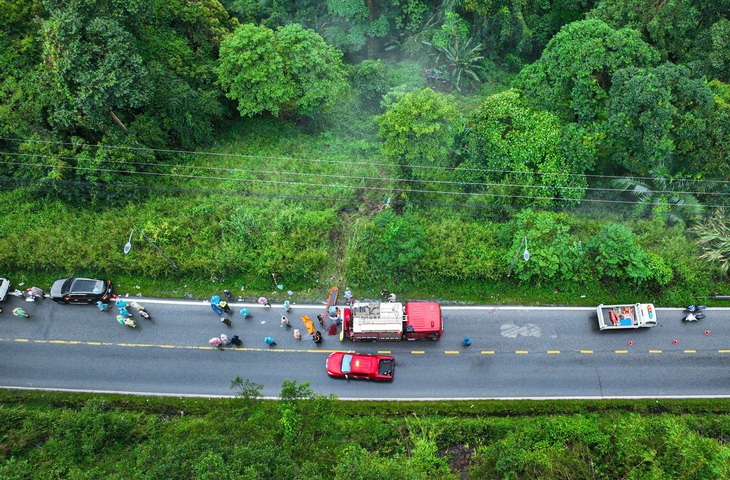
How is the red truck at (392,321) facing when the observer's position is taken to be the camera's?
facing to the right of the viewer

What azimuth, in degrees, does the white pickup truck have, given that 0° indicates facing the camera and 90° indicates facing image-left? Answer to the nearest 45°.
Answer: approximately 270°

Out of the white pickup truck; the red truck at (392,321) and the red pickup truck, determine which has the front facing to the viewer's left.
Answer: the red pickup truck

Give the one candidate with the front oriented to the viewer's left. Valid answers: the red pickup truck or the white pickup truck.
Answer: the red pickup truck

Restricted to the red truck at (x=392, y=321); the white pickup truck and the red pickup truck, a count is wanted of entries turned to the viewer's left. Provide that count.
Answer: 1

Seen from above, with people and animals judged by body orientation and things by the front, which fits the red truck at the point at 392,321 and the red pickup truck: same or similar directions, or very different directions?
very different directions

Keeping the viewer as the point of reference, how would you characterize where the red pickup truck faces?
facing to the left of the viewer

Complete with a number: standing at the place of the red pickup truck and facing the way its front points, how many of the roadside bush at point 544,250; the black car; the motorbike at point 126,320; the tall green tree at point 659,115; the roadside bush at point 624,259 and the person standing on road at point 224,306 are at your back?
3

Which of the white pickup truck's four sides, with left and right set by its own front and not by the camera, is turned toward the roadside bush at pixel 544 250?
back
